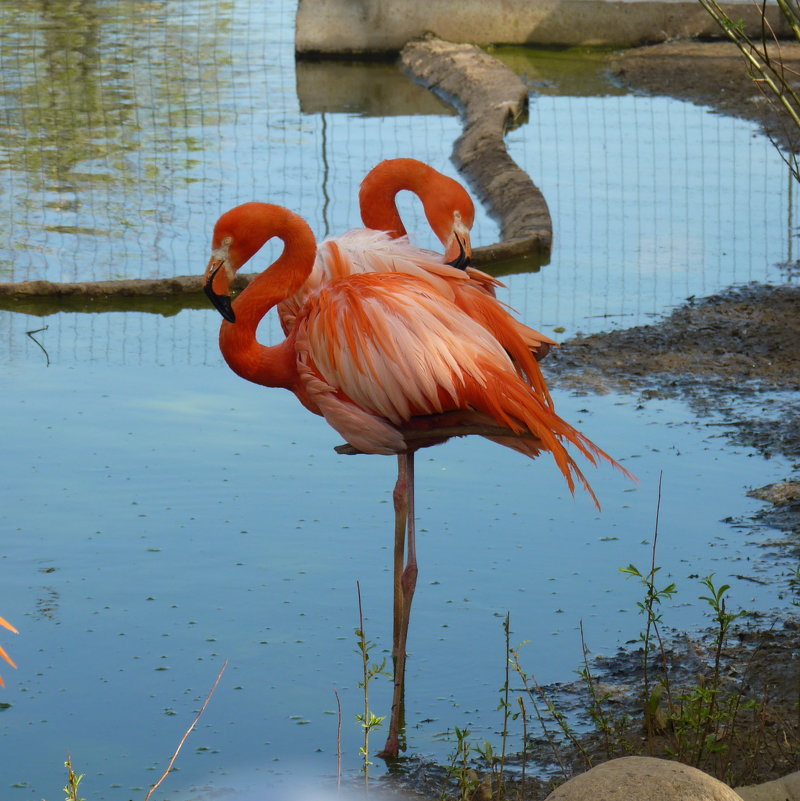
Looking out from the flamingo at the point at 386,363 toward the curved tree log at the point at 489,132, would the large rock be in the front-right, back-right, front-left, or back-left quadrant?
back-right

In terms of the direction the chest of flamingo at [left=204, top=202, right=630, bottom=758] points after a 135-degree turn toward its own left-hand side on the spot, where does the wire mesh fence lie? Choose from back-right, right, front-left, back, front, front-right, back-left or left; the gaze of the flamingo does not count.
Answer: back-left

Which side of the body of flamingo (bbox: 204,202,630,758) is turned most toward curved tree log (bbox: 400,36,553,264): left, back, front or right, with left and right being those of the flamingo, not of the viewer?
right

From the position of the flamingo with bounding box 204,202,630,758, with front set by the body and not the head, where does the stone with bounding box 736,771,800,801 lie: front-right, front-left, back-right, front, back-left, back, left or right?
back-left

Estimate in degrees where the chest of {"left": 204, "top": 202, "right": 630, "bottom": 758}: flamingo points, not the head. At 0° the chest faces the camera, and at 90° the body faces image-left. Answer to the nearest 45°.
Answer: approximately 90°

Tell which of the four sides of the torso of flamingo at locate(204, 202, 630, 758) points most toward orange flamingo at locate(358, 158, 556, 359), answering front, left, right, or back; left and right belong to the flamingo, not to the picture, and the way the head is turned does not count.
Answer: right

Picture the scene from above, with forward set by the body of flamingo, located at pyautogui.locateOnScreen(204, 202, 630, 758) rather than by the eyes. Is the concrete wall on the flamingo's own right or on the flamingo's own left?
on the flamingo's own right

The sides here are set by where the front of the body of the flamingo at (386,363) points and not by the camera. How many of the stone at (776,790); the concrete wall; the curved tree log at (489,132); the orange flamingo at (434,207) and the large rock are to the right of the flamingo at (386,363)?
3

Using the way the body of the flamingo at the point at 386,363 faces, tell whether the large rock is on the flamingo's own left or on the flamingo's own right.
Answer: on the flamingo's own left
